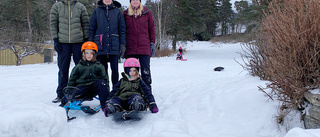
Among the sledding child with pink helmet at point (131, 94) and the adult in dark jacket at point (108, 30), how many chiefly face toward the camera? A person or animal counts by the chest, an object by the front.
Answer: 2

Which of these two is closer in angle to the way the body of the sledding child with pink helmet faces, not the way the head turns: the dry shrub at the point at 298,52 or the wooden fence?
the dry shrub

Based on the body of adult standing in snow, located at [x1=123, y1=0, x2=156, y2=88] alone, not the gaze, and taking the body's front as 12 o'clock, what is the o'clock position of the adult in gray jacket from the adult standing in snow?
The adult in gray jacket is roughly at 3 o'clock from the adult standing in snow.

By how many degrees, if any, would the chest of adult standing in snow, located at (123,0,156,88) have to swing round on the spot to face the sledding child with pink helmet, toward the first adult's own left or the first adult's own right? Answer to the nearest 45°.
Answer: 0° — they already face them

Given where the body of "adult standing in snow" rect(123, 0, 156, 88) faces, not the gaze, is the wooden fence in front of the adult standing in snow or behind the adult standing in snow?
behind

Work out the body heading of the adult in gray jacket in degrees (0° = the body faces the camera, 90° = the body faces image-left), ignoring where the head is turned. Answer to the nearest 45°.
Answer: approximately 0°
